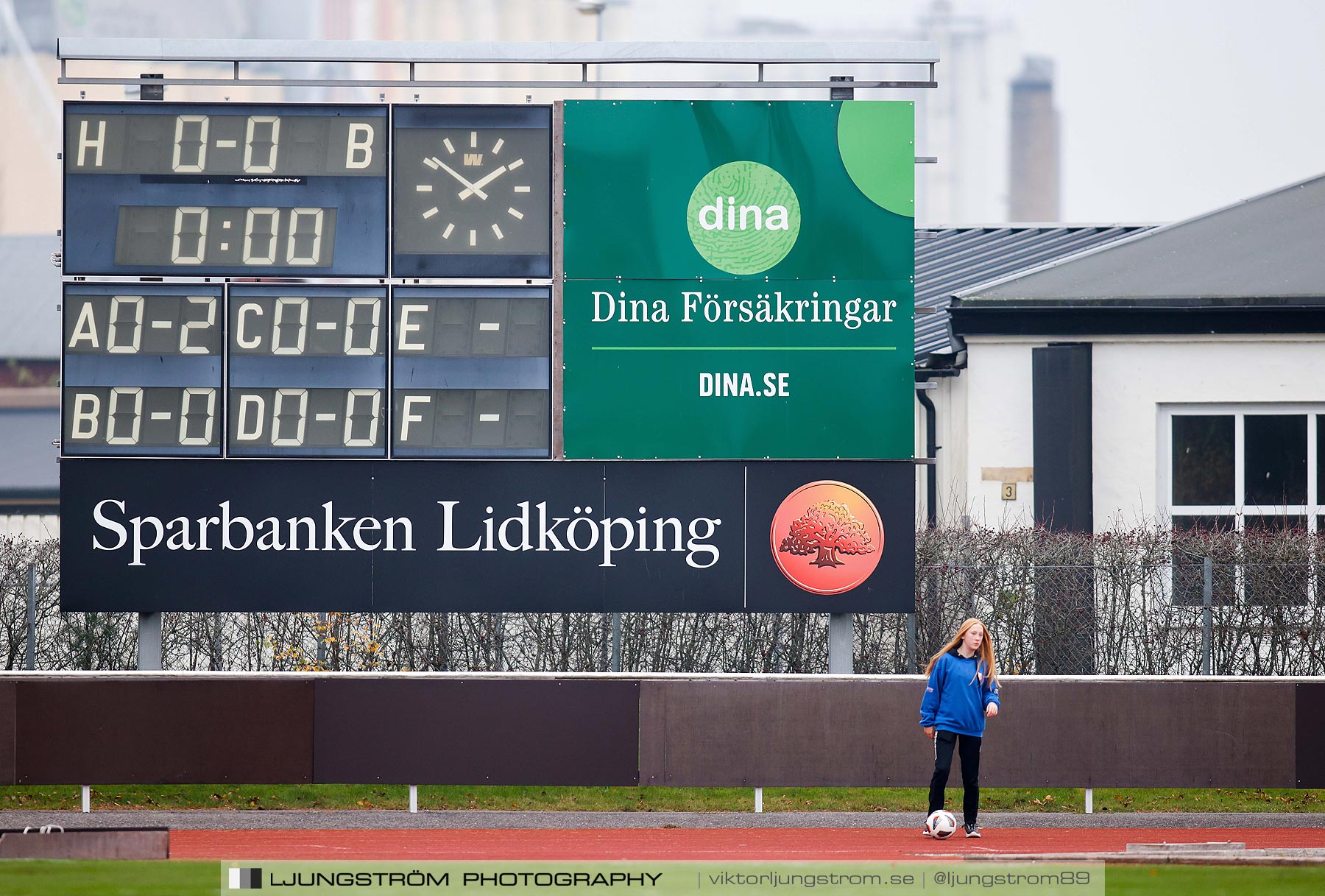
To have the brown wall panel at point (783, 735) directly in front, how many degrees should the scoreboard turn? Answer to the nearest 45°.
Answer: approximately 90° to its left

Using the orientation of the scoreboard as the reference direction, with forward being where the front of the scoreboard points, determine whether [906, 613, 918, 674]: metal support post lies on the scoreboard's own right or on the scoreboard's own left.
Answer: on the scoreboard's own left

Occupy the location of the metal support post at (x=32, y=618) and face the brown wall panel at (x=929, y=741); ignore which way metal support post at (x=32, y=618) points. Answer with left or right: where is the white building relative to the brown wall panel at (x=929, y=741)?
left

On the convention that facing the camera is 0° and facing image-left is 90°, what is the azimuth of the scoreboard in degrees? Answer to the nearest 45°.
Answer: approximately 0°

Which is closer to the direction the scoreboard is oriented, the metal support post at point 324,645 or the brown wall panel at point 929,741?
the brown wall panel

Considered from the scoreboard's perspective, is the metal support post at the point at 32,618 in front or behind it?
behind

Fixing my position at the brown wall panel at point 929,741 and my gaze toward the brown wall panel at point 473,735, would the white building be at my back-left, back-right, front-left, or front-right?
back-right

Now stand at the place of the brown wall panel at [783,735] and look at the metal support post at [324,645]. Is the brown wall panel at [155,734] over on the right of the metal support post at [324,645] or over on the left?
left

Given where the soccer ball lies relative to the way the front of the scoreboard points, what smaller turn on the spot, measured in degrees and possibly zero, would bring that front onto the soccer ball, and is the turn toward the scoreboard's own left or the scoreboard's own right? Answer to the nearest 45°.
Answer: approximately 45° to the scoreboard's own left

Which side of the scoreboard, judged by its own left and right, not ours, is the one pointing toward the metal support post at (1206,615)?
left
